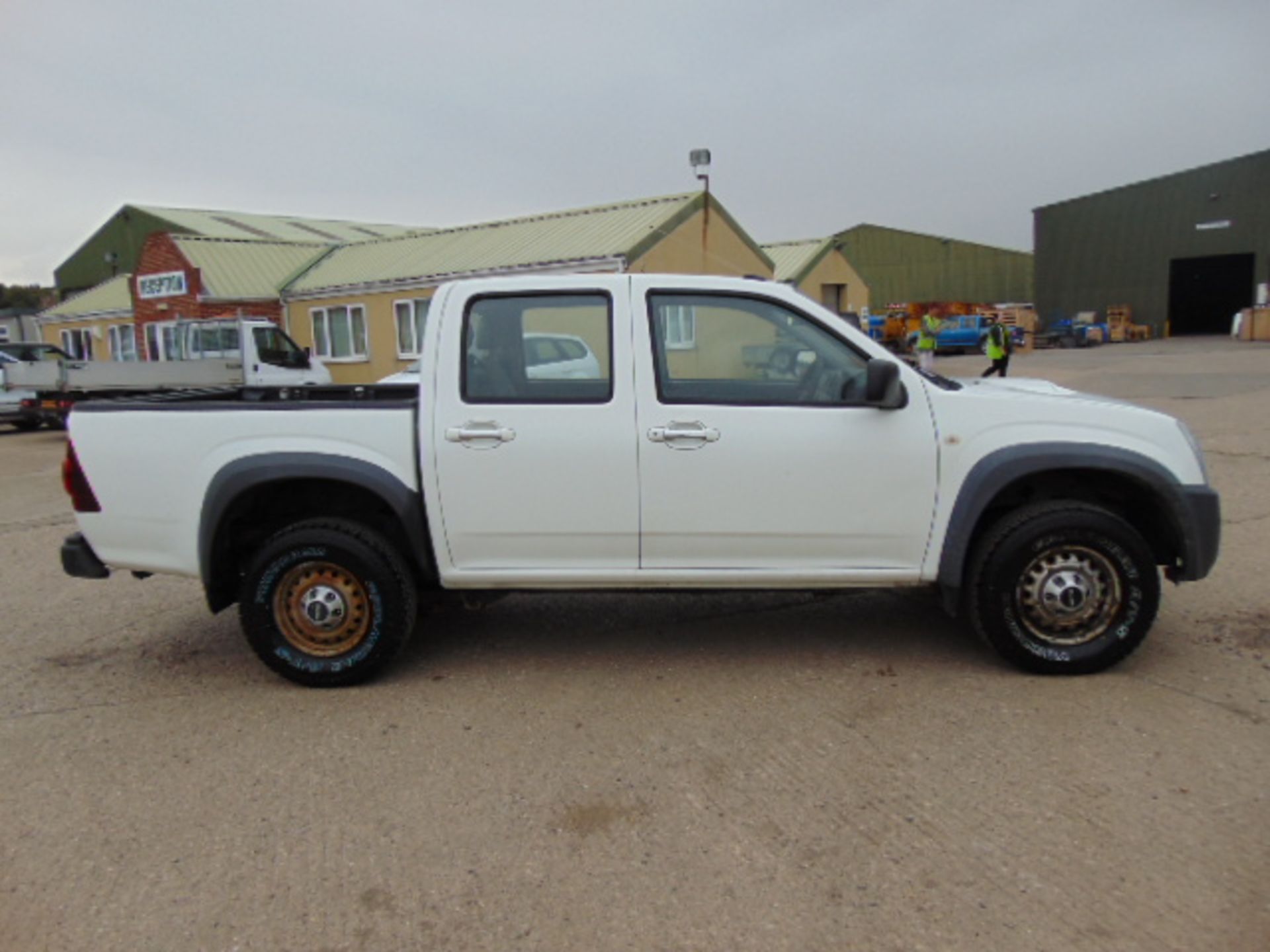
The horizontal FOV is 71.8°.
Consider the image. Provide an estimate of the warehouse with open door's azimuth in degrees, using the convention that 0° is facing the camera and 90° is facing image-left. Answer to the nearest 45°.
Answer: approximately 45°

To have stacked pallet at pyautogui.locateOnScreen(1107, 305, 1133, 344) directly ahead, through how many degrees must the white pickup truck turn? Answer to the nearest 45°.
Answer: approximately 45° to its left

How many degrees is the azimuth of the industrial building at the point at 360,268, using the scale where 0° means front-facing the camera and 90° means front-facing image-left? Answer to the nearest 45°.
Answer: approximately 45°

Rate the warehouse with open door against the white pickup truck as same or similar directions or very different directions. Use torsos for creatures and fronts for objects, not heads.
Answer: very different directions

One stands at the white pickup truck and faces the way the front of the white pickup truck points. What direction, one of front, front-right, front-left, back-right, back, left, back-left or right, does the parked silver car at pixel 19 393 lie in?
back-left

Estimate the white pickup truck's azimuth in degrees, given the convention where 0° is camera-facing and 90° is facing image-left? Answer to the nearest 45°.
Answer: approximately 270°

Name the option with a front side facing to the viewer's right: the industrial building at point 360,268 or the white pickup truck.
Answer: the white pickup truck

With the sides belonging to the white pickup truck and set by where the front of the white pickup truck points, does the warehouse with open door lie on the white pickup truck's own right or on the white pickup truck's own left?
on the white pickup truck's own left

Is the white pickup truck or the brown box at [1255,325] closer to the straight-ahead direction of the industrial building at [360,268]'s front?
the white pickup truck

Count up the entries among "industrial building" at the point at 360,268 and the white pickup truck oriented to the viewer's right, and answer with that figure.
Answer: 1

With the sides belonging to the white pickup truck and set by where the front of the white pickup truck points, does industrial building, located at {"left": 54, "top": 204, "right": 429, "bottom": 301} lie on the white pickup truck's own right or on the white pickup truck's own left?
on the white pickup truck's own left
